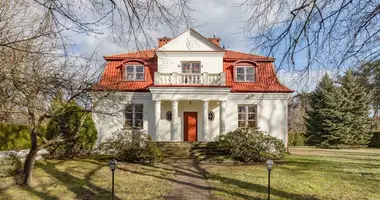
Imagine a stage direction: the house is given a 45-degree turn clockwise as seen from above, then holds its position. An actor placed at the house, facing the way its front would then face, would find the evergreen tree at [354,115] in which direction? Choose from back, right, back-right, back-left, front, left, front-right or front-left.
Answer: back

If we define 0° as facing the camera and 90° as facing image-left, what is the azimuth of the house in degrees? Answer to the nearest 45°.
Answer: approximately 0°

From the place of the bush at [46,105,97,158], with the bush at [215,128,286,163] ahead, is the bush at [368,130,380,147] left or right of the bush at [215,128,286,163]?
left

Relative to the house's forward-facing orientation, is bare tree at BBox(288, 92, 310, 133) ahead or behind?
behind

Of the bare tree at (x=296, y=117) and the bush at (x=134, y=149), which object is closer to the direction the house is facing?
the bush

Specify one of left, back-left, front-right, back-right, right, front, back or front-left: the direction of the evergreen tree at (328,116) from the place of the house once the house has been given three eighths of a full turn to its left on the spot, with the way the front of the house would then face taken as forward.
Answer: front

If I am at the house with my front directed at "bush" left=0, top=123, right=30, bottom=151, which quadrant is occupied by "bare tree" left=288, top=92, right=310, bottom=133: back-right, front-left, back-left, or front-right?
back-right

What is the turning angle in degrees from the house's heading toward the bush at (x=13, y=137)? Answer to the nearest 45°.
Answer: approximately 45° to its right

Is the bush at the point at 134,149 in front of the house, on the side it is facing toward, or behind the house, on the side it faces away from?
in front

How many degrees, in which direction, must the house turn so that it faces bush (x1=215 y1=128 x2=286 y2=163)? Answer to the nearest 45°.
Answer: approximately 45° to its left

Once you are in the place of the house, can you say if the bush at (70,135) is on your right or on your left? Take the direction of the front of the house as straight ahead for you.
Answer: on your right

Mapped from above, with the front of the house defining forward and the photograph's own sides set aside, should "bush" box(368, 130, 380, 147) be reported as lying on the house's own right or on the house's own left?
on the house's own left
